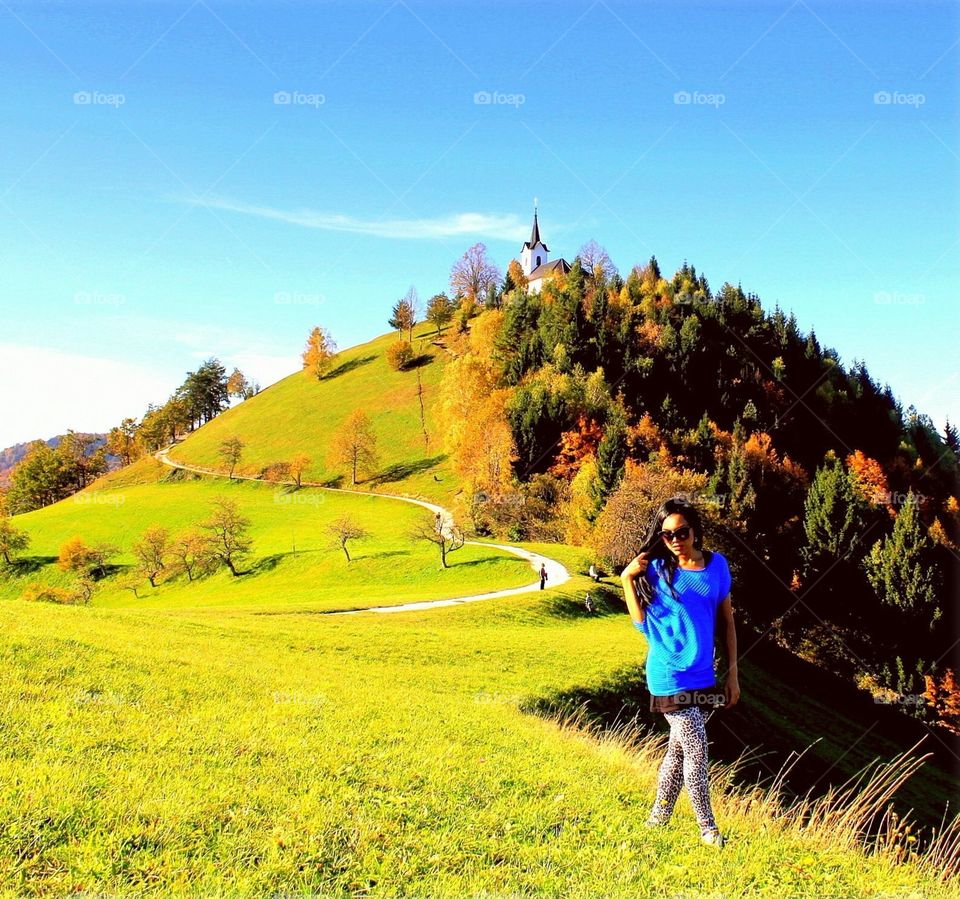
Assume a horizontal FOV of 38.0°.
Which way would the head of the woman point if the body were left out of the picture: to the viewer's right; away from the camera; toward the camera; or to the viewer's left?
toward the camera

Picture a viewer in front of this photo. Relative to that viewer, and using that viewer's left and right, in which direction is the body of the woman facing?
facing the viewer

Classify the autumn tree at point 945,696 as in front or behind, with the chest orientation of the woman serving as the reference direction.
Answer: behind
